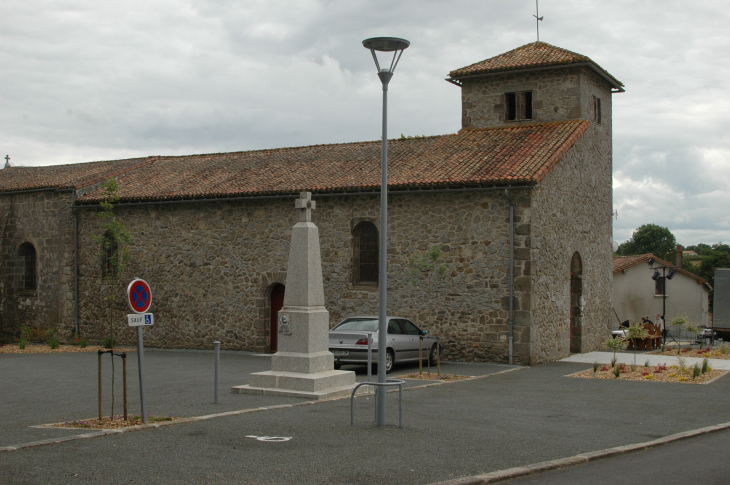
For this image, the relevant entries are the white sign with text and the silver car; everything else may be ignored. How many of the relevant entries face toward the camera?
1

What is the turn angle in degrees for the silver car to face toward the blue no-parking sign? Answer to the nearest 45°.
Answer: approximately 135° to its right

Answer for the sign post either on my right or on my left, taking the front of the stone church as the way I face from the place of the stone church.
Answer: on my right

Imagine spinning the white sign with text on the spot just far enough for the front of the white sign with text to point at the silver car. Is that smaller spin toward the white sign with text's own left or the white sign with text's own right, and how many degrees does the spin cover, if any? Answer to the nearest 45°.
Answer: approximately 135° to the white sign with text's own left

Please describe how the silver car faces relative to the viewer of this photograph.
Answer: facing away from the viewer and to the right of the viewer

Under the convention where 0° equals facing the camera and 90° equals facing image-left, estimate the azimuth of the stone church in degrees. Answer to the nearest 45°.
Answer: approximately 315°
